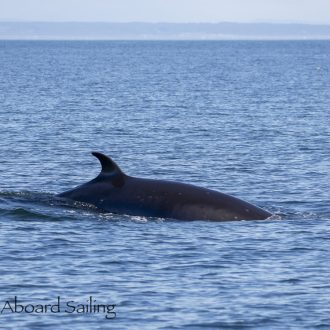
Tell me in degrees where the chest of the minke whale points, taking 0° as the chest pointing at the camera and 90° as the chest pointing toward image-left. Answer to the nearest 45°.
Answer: approximately 270°
